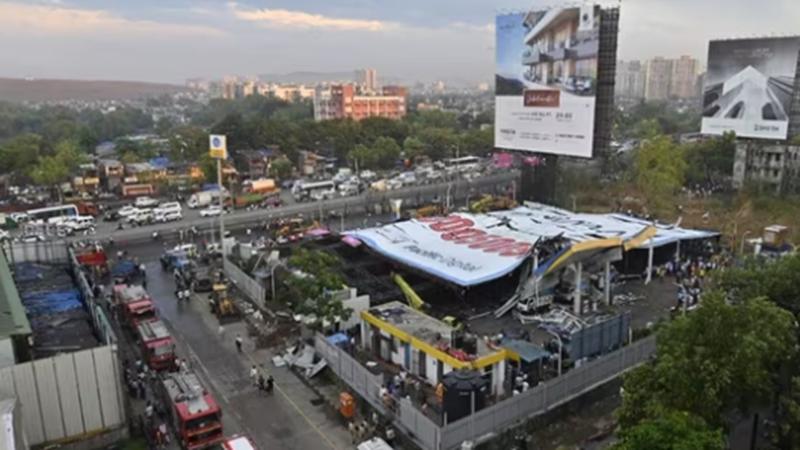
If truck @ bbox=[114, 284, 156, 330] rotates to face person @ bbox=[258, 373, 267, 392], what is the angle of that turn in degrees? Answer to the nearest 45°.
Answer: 0° — it already faces them

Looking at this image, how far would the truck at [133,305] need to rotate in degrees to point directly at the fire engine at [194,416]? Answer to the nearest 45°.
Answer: approximately 45° to its right

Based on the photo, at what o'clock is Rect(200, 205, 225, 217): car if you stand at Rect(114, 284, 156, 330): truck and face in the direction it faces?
The car is roughly at 8 o'clock from the truck.

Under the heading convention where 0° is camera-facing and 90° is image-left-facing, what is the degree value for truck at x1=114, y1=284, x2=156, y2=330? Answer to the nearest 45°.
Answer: approximately 315°

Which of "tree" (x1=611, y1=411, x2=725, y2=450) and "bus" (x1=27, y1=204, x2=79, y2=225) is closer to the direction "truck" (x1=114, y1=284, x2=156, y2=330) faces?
the tree

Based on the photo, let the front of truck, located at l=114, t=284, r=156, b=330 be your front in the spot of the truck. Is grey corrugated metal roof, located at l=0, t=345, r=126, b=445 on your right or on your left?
on your right

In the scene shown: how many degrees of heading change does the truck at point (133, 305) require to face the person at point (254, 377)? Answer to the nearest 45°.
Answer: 0° — it already faces them

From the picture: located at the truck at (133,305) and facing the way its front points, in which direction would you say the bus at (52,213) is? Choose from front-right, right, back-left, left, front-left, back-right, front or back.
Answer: back-left

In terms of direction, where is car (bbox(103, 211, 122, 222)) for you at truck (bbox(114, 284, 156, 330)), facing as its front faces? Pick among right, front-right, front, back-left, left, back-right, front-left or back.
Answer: back-left

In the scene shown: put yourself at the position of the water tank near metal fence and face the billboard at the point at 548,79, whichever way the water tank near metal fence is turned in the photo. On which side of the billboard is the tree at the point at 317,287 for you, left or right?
left
